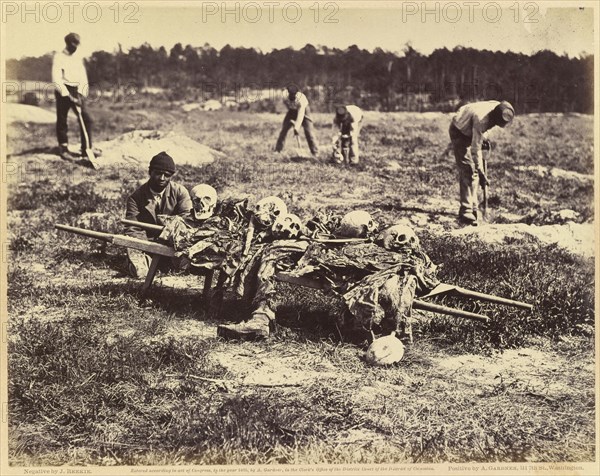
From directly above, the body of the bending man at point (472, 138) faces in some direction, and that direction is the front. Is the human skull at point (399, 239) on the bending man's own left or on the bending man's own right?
on the bending man's own right

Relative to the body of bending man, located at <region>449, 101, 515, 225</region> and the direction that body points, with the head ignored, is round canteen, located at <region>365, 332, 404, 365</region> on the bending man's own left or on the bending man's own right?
on the bending man's own right

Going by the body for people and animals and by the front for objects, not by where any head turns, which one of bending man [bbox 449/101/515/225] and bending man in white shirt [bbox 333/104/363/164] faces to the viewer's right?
the bending man [bbox 449/101/515/225]

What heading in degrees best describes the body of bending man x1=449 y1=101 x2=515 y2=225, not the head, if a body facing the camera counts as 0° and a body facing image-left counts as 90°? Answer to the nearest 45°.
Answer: approximately 270°

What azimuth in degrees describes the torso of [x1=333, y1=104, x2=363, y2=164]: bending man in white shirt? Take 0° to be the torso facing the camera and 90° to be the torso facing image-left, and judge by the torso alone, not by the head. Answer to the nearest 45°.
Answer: approximately 45°

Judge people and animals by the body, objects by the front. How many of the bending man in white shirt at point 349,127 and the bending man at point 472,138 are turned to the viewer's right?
1

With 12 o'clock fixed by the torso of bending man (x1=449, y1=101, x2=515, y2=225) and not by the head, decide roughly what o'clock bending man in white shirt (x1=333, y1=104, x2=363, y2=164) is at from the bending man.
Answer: The bending man in white shirt is roughly at 8 o'clock from the bending man.

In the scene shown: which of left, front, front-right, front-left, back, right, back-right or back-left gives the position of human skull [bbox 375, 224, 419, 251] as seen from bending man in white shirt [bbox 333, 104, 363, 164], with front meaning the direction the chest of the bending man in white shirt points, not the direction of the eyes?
front-left
